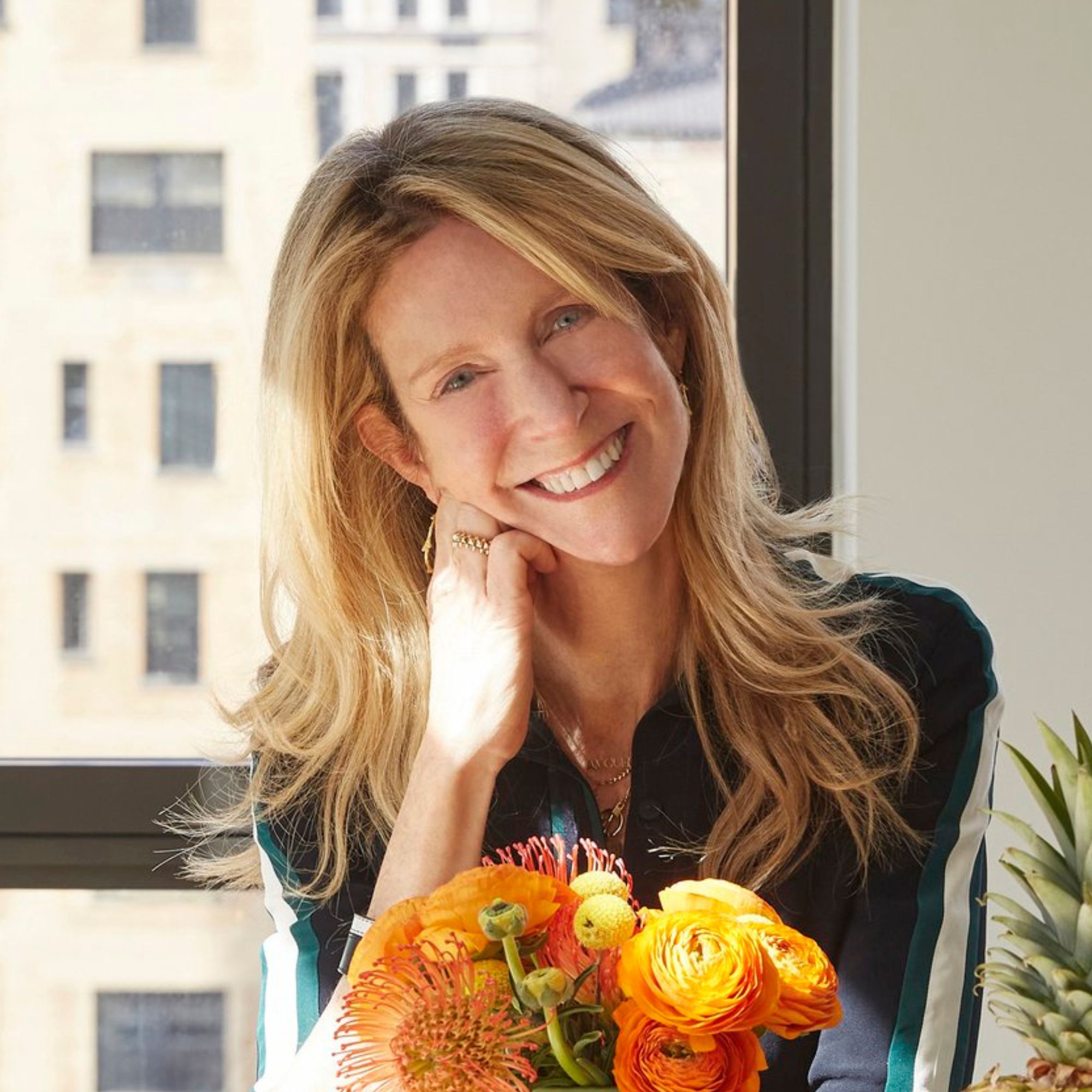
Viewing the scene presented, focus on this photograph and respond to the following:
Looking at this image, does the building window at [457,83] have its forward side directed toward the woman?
yes

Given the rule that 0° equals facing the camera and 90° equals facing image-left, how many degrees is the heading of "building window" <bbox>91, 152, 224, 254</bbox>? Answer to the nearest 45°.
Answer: approximately 0°

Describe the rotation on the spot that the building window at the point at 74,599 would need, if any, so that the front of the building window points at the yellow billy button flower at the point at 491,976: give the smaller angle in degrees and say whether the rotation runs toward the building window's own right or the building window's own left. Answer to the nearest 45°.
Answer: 0° — it already faces it

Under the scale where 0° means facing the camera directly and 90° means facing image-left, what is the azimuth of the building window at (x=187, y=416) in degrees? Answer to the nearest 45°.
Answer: approximately 0°
